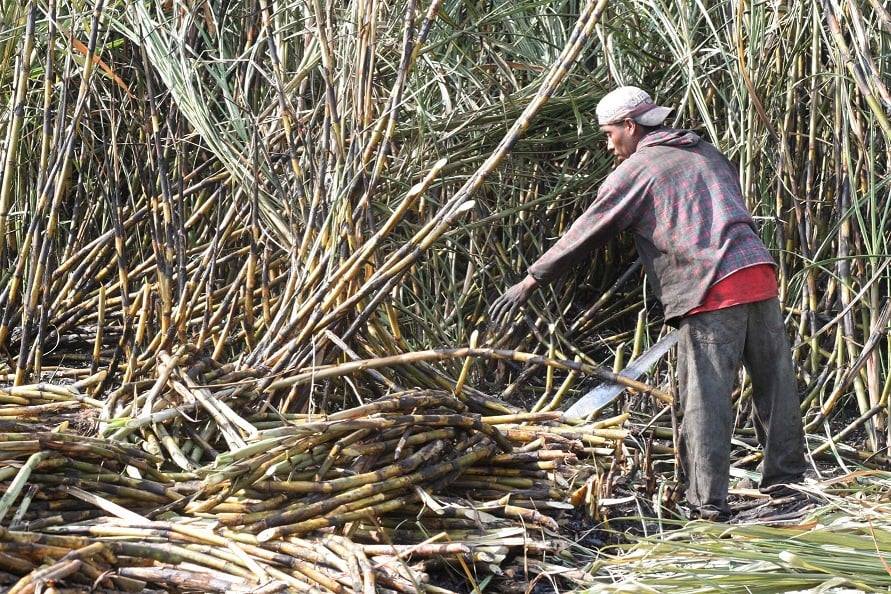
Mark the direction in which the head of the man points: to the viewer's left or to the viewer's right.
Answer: to the viewer's left

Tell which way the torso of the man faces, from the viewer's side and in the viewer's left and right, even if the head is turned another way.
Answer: facing away from the viewer and to the left of the viewer
